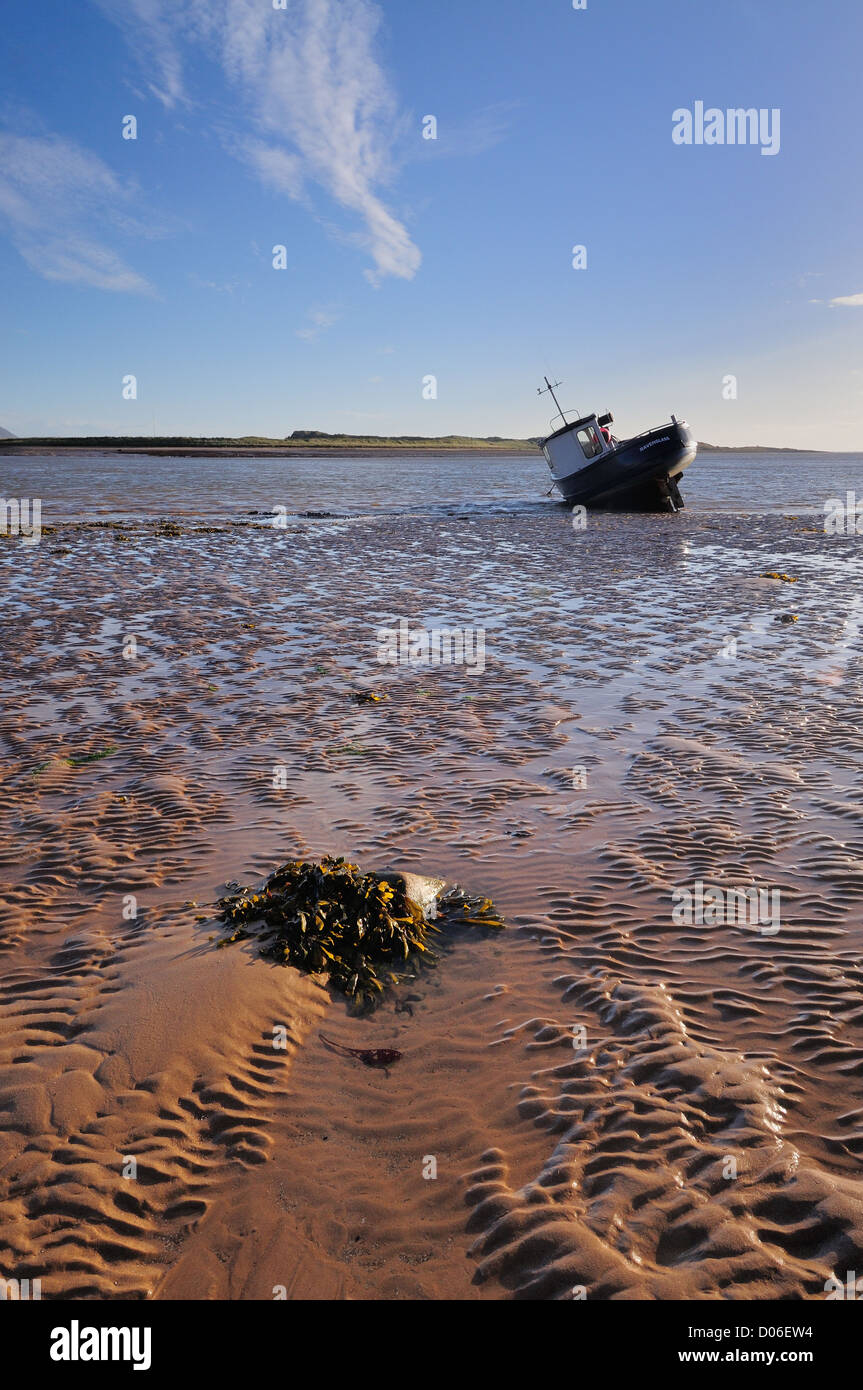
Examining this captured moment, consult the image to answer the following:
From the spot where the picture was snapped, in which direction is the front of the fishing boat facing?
facing away from the viewer and to the left of the viewer

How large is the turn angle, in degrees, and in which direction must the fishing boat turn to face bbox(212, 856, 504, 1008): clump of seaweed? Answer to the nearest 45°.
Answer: approximately 135° to its left
